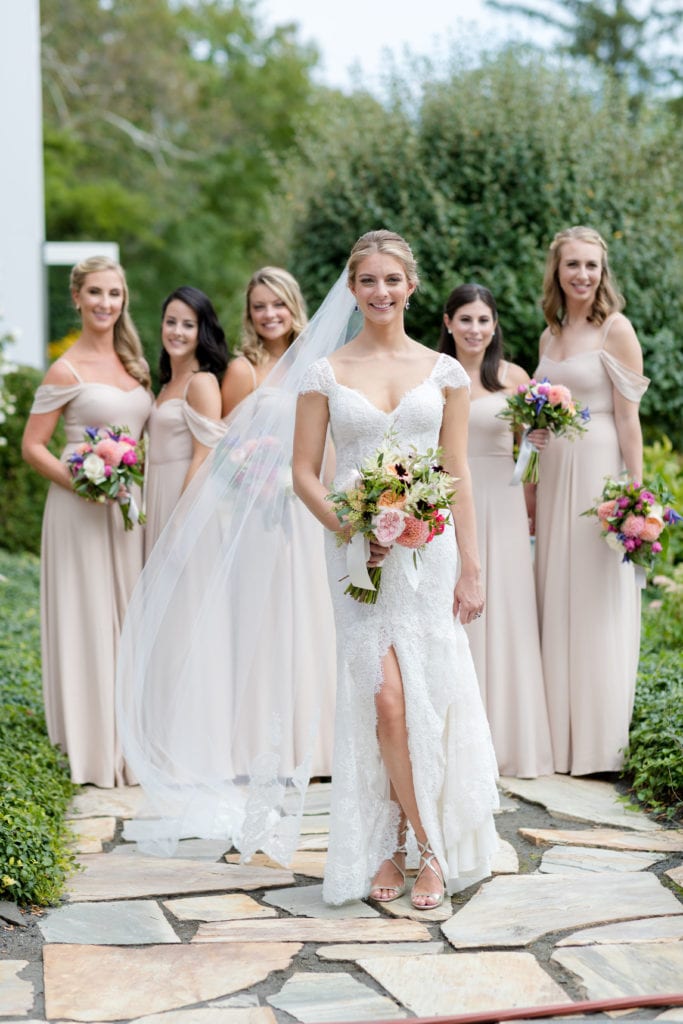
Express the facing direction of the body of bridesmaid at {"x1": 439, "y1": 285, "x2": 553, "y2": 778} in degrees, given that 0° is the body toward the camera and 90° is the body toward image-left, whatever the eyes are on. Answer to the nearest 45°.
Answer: approximately 0°

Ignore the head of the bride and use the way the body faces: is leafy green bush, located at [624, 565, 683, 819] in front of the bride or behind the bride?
behind

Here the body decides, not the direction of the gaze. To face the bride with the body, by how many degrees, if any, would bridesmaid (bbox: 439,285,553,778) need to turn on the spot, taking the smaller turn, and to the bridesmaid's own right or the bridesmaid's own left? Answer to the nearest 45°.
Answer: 0° — they already face them

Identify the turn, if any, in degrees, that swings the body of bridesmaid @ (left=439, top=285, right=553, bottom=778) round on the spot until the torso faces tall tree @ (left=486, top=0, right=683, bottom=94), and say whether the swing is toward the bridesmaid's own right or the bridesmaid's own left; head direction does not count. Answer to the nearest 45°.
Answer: approximately 180°

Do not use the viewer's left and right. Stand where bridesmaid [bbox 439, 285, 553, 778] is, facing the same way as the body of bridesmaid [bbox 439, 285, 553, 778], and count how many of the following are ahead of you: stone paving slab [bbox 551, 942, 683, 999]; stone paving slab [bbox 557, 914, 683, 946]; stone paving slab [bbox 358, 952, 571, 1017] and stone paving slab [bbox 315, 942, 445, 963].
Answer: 4

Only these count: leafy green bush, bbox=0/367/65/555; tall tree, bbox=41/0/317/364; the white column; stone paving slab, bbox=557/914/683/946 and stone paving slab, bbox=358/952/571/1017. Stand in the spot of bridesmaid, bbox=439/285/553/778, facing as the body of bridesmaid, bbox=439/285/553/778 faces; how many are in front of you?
2

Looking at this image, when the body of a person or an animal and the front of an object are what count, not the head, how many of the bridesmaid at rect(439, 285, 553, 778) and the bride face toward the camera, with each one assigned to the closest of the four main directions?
2

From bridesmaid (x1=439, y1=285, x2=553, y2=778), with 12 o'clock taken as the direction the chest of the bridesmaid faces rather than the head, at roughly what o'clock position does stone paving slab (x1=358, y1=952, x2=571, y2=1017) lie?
The stone paving slab is roughly at 12 o'clock from the bridesmaid.

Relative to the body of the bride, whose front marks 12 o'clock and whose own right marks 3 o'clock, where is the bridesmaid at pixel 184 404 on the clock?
The bridesmaid is roughly at 5 o'clock from the bride.

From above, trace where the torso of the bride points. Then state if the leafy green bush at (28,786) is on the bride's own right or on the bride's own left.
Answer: on the bride's own right

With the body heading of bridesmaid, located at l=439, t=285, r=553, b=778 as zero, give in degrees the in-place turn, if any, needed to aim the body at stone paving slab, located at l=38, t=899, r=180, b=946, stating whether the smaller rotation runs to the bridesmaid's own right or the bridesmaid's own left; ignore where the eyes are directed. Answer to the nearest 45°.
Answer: approximately 45° to the bridesmaid's own right

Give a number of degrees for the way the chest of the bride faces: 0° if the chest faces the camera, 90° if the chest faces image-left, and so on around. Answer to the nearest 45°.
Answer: approximately 0°
